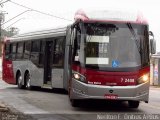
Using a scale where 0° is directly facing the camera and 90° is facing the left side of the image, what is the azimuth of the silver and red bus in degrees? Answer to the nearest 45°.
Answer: approximately 315°
